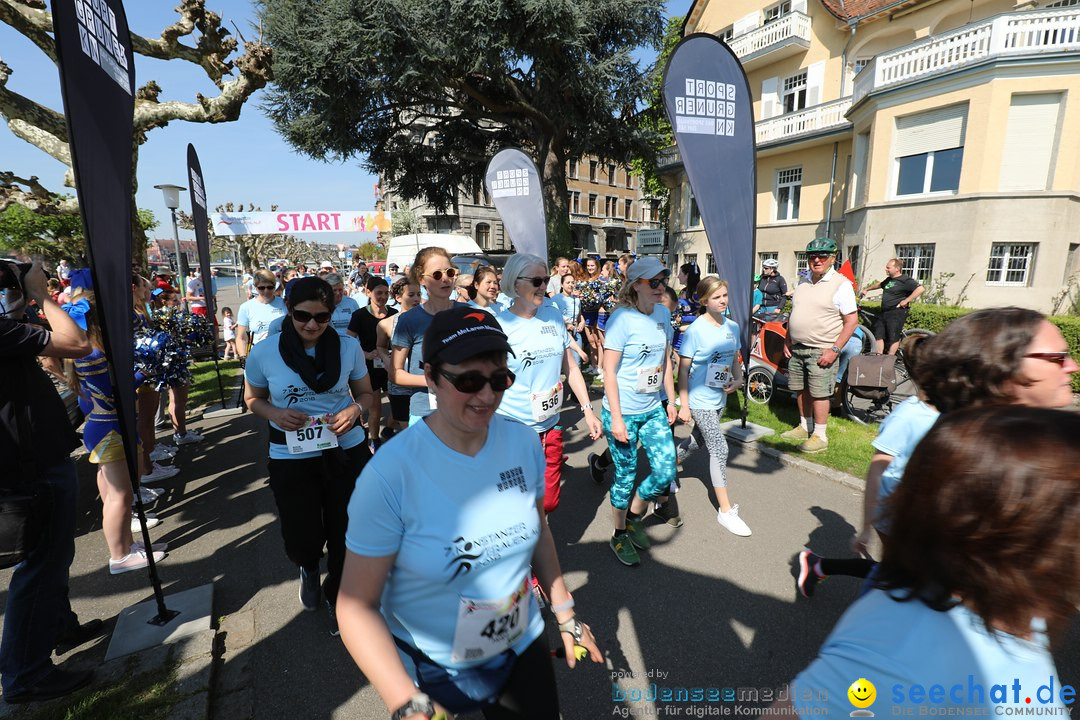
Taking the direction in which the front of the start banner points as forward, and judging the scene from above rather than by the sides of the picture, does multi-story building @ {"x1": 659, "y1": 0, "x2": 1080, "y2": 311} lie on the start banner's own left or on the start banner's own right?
on the start banner's own left

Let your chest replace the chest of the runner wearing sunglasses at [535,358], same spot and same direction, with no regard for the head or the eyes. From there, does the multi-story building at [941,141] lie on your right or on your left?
on your left

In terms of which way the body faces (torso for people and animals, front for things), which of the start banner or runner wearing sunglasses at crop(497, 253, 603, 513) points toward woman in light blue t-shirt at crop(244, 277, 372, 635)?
the start banner

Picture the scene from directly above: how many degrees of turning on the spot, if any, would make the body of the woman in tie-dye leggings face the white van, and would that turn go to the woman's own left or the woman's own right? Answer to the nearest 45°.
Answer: approximately 180°

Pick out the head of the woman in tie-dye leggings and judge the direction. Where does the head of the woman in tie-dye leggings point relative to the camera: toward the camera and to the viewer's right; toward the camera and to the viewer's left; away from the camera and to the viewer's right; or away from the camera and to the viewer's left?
toward the camera and to the viewer's right

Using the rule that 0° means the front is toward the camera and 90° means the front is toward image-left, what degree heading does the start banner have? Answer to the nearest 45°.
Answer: approximately 0°

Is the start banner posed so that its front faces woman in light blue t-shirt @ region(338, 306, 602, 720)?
yes

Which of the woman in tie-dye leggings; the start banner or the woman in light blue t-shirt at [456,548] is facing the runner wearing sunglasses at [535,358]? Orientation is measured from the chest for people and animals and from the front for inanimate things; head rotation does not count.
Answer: the start banner

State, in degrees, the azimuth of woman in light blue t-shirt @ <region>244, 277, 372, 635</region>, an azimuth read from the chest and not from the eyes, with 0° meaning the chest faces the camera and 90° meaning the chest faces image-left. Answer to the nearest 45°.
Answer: approximately 0°

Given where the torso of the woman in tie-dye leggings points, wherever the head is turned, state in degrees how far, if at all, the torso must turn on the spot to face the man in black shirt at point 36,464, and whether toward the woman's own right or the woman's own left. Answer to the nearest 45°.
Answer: approximately 90° to the woman's own right

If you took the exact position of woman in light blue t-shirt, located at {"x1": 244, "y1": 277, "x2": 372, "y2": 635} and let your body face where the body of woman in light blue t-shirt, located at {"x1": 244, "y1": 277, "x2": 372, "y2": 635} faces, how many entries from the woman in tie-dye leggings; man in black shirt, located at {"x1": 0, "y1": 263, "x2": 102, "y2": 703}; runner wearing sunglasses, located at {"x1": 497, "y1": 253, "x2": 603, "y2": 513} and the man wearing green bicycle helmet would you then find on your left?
3
